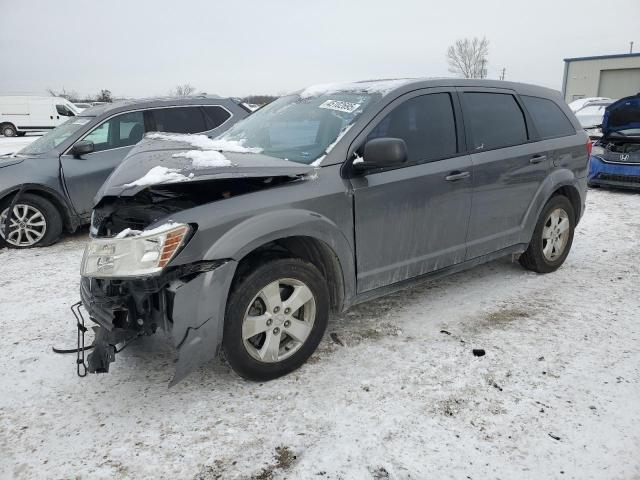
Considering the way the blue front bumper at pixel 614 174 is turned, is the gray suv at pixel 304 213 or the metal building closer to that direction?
the gray suv

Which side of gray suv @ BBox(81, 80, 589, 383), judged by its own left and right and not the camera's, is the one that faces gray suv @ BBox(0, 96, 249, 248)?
right

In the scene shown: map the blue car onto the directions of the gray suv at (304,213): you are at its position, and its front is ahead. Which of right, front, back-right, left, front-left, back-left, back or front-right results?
back

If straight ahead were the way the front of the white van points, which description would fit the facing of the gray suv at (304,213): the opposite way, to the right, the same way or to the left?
the opposite way

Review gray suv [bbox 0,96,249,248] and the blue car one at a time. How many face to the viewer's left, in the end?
1

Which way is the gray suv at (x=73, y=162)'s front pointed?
to the viewer's left

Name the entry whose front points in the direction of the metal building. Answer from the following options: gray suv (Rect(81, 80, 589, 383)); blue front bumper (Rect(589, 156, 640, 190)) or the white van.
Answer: the white van

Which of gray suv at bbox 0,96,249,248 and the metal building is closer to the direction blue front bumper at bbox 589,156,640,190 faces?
the gray suv

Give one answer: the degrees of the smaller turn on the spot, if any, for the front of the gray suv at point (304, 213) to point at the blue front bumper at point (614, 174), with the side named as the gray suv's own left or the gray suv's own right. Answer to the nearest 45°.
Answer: approximately 180°

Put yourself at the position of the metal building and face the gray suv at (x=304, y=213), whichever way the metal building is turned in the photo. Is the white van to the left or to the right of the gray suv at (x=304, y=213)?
right

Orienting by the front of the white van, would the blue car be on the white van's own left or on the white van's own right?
on the white van's own right

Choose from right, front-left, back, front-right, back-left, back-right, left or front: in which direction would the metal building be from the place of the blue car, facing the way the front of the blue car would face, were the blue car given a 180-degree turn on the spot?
front

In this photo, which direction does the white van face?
to the viewer's right

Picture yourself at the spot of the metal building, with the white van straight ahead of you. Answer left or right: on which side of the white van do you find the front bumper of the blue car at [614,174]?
left
